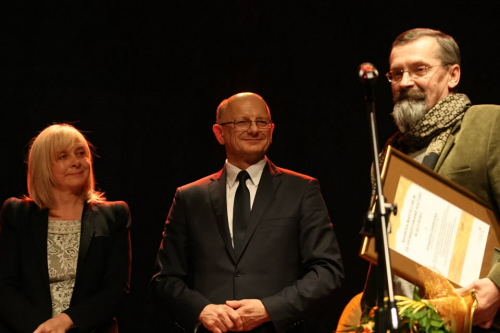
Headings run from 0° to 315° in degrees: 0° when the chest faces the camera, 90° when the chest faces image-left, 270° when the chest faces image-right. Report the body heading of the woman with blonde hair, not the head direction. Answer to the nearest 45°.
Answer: approximately 0°

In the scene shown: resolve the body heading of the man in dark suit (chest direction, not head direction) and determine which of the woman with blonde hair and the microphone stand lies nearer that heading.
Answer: the microphone stand

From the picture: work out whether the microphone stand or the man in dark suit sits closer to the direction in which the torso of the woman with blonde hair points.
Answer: the microphone stand

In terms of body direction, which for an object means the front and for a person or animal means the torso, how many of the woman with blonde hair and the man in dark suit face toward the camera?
2

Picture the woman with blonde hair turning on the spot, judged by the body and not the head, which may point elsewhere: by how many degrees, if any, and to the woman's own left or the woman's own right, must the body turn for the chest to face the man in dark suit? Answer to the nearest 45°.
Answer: approximately 45° to the woman's own left

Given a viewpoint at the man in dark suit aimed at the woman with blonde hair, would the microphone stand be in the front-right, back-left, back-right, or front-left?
back-left
